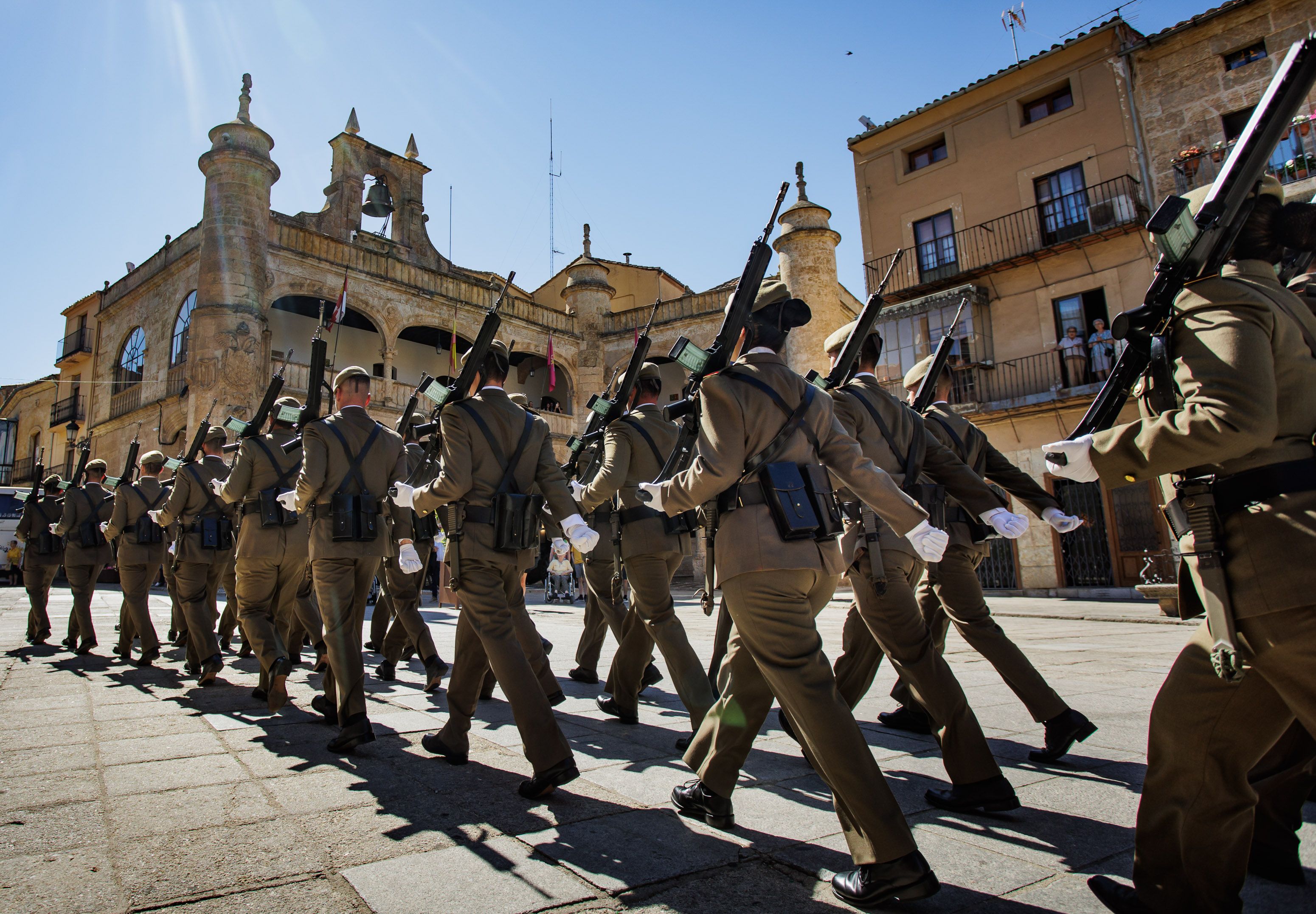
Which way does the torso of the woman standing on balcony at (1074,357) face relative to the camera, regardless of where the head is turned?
toward the camera

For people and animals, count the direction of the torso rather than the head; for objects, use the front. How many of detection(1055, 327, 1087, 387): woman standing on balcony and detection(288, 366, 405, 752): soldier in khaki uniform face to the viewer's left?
0

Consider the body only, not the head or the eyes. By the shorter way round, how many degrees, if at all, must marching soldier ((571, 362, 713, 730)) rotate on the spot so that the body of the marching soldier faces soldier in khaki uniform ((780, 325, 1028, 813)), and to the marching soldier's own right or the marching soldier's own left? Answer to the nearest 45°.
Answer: approximately 180°

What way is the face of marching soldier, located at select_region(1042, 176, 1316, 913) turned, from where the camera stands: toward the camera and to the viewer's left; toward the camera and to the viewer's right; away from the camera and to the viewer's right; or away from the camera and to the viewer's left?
away from the camera and to the viewer's left

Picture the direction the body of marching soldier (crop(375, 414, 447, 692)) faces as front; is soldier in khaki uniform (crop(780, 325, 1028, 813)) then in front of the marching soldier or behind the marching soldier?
behind

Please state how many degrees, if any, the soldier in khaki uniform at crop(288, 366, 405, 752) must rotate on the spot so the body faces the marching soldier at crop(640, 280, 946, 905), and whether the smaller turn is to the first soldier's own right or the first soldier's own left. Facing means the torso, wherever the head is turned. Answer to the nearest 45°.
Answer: approximately 135° to the first soldier's own right

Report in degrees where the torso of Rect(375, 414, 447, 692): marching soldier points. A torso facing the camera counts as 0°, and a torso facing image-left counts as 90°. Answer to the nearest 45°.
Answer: approximately 135°

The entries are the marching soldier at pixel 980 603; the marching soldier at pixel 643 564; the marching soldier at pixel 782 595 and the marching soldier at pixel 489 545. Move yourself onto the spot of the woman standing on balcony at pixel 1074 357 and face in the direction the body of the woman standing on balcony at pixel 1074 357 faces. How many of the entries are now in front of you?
4

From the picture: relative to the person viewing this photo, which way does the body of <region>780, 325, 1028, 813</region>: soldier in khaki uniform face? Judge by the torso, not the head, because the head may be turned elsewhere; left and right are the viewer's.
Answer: facing away from the viewer and to the left of the viewer

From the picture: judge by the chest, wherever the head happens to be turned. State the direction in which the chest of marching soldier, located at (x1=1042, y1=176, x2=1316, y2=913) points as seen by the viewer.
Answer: to the viewer's left

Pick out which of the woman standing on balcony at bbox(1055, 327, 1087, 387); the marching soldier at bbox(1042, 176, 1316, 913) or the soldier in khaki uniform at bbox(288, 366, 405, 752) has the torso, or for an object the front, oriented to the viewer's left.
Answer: the marching soldier

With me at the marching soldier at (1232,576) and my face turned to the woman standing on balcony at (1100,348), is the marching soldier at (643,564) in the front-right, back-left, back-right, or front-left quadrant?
front-left

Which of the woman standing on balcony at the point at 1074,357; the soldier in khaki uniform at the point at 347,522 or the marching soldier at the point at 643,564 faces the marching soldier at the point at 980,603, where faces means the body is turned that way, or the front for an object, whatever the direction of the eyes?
the woman standing on balcony

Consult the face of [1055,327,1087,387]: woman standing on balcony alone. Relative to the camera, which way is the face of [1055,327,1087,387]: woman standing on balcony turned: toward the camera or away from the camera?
toward the camera

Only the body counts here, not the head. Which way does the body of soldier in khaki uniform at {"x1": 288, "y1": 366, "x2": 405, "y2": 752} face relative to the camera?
away from the camera

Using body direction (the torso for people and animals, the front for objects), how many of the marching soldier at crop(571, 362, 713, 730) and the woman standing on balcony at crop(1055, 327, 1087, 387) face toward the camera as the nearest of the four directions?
1

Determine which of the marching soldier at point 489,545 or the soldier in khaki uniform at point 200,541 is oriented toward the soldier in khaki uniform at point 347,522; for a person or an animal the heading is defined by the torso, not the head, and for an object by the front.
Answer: the marching soldier

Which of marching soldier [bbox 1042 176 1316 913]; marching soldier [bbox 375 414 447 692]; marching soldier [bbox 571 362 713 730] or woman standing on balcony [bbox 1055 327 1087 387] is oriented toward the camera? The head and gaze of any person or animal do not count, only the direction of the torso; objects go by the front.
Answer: the woman standing on balcony

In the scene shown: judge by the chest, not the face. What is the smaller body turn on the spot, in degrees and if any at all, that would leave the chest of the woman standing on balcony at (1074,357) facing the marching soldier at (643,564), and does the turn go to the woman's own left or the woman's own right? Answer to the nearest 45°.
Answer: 0° — they already face them
